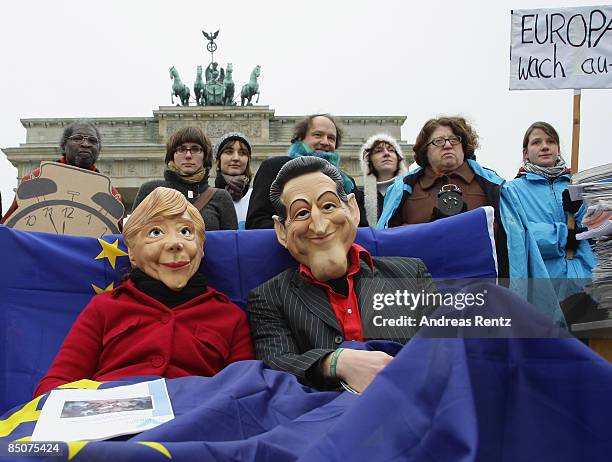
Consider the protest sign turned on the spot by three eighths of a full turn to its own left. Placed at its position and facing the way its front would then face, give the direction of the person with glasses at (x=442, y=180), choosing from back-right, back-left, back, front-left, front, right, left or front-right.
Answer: back

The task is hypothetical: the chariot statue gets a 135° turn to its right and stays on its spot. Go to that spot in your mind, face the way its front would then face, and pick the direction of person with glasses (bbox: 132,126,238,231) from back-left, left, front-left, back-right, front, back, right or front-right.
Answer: back-left

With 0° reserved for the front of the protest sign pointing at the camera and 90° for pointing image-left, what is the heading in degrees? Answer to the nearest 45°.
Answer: approximately 0°

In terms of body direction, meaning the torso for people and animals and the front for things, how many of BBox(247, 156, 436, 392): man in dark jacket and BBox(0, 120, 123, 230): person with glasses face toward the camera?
2

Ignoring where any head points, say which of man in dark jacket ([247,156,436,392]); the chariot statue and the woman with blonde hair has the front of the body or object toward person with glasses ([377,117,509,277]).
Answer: the chariot statue

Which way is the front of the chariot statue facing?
toward the camera

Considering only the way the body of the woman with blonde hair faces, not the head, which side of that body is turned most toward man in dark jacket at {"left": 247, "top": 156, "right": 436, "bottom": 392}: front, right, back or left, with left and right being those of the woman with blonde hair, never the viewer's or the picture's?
left

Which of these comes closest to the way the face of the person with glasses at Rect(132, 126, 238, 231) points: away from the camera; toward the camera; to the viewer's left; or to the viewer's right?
toward the camera

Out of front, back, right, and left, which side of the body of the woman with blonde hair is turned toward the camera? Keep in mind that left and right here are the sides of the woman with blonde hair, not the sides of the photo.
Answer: front

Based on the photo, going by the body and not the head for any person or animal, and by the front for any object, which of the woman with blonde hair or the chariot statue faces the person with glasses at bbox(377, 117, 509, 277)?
the chariot statue

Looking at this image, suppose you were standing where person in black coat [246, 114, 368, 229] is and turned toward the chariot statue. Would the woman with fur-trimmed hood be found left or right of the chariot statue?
right

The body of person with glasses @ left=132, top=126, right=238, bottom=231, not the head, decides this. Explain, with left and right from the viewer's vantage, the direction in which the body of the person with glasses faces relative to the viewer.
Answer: facing the viewer

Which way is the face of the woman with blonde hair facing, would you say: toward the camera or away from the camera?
toward the camera

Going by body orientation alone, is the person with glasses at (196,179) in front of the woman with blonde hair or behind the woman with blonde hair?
behind

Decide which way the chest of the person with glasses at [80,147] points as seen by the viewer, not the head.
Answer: toward the camera

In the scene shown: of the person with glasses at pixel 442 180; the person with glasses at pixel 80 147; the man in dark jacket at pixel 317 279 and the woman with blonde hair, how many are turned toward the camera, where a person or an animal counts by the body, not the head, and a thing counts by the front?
4

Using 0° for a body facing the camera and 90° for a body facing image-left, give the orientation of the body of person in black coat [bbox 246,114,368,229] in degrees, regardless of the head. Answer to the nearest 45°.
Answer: approximately 315°

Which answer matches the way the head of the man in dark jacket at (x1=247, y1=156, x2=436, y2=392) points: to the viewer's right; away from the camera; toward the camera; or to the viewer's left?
toward the camera
